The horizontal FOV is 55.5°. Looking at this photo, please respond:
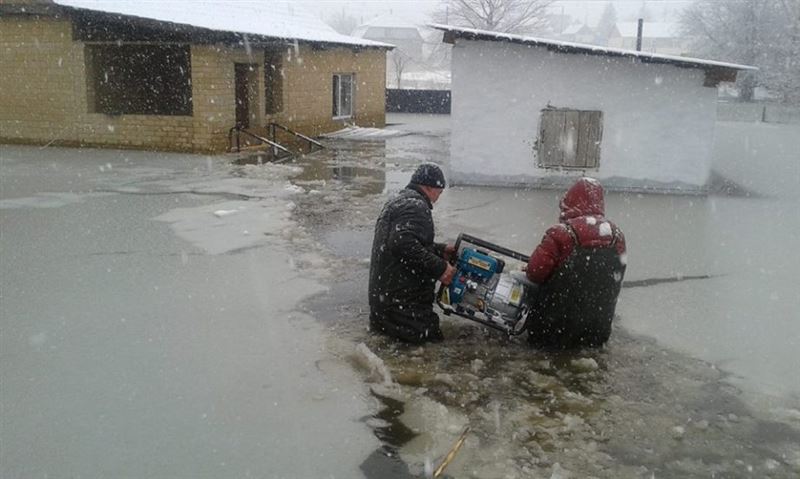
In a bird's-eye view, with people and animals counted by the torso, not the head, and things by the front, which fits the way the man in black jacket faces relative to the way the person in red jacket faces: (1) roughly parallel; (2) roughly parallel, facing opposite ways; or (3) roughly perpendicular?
roughly perpendicular

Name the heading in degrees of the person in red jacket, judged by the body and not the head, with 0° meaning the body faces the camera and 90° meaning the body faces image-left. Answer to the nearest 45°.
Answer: approximately 180°

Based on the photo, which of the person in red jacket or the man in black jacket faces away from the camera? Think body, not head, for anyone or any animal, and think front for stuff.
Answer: the person in red jacket

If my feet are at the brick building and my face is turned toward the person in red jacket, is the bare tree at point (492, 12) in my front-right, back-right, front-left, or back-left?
back-left

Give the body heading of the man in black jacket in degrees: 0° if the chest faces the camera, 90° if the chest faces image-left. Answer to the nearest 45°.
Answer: approximately 270°

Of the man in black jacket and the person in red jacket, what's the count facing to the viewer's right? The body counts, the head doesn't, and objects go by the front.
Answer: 1

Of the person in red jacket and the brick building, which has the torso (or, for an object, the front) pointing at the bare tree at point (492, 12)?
the person in red jacket

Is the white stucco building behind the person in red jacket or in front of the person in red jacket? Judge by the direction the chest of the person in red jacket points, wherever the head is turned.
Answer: in front

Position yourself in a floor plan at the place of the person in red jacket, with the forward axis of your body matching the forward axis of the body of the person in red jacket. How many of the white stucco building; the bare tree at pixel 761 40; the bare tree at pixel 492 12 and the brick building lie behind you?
0

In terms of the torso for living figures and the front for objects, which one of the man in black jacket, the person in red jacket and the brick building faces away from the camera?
the person in red jacket
